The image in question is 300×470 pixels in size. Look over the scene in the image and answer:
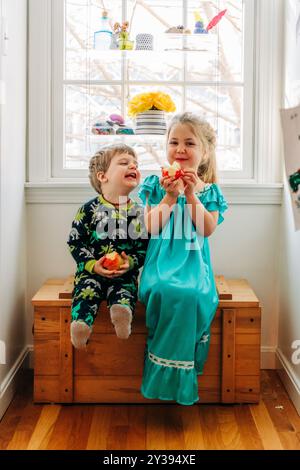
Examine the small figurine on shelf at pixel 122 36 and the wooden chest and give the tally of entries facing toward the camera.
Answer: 2

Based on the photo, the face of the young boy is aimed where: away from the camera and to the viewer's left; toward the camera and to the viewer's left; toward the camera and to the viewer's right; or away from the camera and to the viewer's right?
toward the camera and to the viewer's right

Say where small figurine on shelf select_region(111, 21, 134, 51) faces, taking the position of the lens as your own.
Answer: facing the viewer

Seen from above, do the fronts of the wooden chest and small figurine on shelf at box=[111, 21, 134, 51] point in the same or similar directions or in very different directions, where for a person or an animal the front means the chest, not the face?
same or similar directions

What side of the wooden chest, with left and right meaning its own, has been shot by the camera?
front

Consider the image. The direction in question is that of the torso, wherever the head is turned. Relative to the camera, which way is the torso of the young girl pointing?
toward the camera

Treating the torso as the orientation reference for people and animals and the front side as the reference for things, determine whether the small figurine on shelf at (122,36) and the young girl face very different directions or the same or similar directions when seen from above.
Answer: same or similar directions
